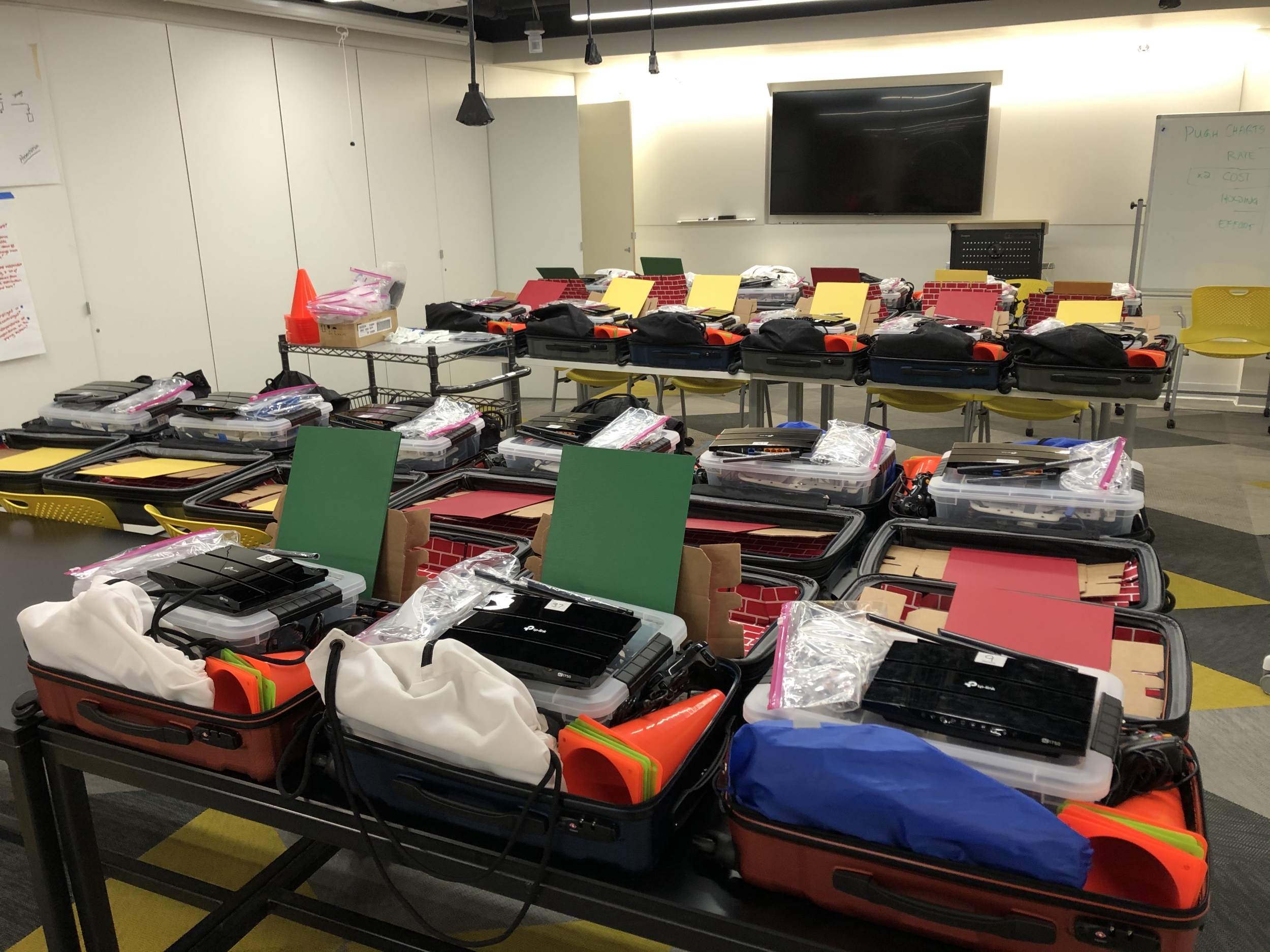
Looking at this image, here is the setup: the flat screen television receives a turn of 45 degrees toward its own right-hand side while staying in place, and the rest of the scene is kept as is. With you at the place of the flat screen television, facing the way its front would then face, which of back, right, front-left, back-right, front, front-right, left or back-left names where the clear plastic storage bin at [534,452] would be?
front-left

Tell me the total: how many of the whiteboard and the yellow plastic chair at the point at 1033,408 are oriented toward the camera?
2

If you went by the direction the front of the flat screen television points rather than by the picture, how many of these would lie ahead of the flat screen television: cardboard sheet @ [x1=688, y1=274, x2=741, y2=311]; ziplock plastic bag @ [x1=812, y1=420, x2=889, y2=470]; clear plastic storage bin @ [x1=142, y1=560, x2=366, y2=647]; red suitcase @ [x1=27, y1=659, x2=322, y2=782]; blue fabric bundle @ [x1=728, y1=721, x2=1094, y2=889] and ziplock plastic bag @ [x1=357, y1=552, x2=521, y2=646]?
6

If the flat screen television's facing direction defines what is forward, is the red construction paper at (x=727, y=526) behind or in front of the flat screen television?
in front

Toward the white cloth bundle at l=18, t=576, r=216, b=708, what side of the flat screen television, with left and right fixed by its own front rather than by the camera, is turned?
front

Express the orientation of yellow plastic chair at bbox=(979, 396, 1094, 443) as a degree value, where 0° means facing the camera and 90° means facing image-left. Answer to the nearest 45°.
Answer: approximately 0°

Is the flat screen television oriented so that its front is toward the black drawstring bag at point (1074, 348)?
yes

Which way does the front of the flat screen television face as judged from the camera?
facing the viewer

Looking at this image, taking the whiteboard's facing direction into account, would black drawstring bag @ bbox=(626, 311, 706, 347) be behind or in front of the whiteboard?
in front

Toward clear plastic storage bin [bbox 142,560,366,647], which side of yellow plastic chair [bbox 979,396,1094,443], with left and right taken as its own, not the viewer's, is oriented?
front

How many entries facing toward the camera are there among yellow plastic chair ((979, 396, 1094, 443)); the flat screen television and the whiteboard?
3

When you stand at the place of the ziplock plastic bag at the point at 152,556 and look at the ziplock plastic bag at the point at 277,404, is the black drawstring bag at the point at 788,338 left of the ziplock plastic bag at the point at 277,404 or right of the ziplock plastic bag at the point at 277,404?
right
